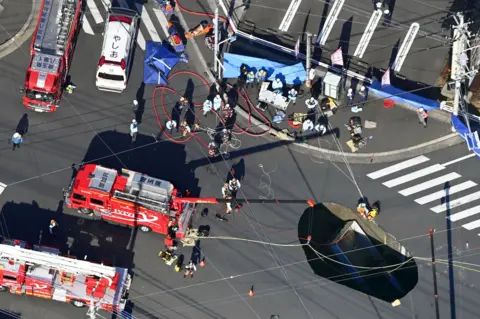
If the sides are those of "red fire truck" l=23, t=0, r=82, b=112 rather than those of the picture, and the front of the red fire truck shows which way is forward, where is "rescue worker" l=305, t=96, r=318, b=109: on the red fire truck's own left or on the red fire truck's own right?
on the red fire truck's own left

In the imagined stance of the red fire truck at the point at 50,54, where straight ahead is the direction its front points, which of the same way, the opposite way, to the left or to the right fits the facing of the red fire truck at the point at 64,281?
to the right

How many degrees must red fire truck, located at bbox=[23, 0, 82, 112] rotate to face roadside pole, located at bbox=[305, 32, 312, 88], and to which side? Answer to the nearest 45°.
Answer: approximately 90° to its left

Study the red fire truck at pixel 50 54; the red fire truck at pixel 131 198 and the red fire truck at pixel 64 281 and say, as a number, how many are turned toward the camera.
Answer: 1

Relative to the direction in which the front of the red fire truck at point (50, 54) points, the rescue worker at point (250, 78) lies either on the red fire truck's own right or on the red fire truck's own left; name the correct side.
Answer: on the red fire truck's own left

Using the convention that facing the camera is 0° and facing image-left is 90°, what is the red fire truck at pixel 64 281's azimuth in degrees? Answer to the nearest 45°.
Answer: approximately 90°

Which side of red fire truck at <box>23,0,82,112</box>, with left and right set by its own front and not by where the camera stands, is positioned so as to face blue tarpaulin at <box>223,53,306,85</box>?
left

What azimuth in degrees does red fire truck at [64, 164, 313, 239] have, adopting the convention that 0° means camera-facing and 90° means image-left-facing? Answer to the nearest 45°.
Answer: approximately 90°

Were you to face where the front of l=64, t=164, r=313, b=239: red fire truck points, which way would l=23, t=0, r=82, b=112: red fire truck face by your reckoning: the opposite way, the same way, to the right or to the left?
to the left

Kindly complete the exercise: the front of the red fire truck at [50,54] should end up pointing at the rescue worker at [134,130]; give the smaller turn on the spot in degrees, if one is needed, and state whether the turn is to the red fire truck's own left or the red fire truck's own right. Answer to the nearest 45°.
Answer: approximately 90° to the red fire truck's own left

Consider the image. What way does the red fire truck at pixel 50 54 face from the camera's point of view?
toward the camera
